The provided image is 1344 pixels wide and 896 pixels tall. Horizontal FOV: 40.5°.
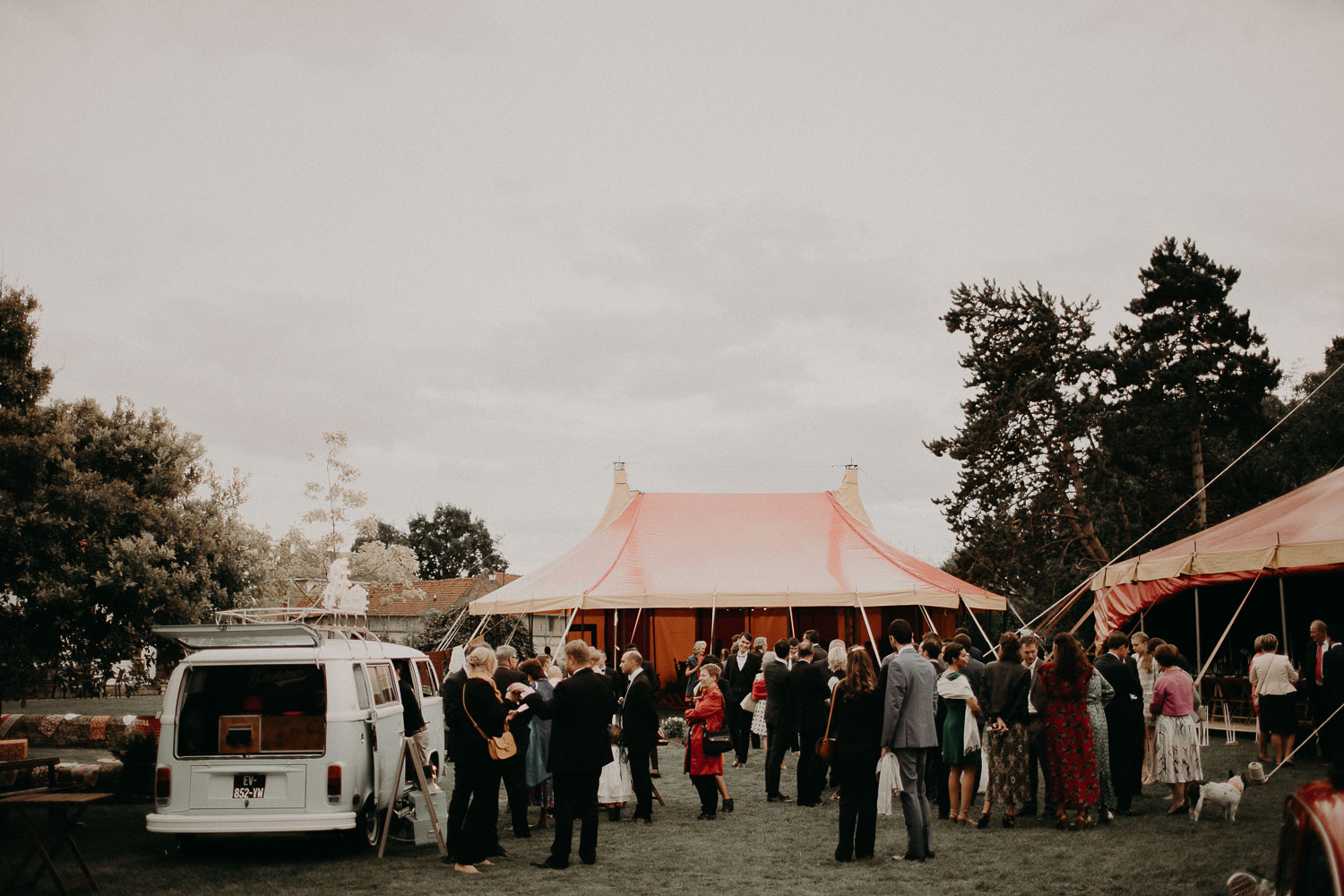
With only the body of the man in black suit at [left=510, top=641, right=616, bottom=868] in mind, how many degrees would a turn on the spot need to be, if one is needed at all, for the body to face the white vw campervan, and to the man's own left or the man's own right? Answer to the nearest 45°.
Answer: approximately 45° to the man's own left

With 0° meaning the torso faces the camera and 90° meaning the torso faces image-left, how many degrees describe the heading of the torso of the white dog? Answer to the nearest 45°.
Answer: approximately 270°

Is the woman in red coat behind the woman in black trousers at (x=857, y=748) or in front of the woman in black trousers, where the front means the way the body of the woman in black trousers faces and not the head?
in front

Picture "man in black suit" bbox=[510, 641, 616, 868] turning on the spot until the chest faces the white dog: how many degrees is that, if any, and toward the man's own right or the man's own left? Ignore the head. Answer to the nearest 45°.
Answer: approximately 135° to the man's own right

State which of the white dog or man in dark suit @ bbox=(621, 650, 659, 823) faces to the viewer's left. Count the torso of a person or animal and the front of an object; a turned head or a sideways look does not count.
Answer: the man in dark suit

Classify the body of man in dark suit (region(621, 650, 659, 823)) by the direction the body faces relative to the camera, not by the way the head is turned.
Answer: to the viewer's left

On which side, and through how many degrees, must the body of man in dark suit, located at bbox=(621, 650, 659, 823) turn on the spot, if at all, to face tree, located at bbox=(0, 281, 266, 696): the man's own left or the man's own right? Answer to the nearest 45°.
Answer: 0° — they already face it

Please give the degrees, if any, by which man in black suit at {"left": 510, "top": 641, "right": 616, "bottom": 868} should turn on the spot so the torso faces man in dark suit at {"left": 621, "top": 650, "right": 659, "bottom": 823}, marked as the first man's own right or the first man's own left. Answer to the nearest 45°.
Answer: approximately 45° to the first man's own right

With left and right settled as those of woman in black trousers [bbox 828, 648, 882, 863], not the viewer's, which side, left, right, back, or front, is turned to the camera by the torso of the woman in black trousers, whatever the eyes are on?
back

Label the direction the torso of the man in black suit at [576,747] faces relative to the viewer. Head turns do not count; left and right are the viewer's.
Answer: facing away from the viewer and to the left of the viewer

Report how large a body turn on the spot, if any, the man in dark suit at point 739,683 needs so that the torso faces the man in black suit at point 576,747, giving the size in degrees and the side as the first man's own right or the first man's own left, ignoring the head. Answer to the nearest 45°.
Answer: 0° — they already face them

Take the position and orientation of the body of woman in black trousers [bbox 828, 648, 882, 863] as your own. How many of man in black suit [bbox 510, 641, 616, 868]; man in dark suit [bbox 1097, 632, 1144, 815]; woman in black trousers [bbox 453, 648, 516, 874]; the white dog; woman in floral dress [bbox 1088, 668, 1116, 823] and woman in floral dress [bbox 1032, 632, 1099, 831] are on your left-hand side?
2

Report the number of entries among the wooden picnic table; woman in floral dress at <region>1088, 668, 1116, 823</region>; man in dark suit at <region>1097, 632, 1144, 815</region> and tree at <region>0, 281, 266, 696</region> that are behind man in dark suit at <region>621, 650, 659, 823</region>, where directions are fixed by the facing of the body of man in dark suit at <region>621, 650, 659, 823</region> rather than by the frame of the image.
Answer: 2

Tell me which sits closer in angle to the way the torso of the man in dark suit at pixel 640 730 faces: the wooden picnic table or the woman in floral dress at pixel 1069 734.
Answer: the wooden picnic table
